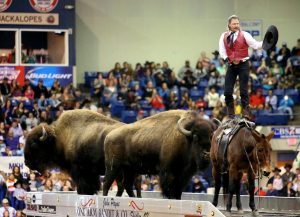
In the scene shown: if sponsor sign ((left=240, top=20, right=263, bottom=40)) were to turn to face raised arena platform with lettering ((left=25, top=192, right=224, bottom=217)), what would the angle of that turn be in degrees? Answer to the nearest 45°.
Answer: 0° — it already faces it

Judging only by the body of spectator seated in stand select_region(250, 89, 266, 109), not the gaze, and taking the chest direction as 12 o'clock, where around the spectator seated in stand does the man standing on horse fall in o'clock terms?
The man standing on horse is roughly at 12 o'clock from the spectator seated in stand.

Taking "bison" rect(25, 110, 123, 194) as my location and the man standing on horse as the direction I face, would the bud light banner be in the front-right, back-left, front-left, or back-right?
back-left

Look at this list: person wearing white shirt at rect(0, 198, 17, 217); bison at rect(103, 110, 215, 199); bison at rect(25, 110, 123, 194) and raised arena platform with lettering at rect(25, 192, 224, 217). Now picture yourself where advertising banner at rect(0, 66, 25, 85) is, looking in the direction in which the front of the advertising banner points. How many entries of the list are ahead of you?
4

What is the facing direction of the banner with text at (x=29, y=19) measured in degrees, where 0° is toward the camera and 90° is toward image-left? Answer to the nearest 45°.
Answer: approximately 0°

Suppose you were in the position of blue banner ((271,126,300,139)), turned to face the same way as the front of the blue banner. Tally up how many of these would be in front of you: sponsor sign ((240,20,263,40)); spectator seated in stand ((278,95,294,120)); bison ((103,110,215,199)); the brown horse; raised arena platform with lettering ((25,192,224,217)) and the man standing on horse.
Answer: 4

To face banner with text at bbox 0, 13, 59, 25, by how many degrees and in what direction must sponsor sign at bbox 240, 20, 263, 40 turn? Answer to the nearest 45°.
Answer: approximately 45° to its right

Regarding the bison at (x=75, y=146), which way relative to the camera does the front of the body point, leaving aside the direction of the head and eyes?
to the viewer's left

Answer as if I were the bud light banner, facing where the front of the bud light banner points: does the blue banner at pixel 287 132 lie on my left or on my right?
on my left

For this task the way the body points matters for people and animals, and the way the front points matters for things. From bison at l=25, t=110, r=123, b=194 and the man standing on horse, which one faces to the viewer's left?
the bison
